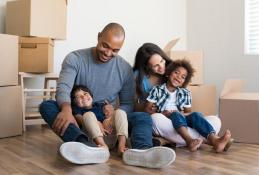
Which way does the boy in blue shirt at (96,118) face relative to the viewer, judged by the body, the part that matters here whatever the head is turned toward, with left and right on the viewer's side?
facing the viewer and to the right of the viewer

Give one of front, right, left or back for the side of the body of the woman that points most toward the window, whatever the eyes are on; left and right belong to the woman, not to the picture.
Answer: left

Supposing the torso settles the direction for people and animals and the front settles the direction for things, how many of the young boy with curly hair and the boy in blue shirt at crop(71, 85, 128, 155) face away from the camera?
0

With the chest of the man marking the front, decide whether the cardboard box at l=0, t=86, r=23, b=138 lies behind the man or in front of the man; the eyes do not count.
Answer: behind

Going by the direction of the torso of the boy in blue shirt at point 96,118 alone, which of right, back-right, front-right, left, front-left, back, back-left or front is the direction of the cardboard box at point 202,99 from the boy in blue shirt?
left
